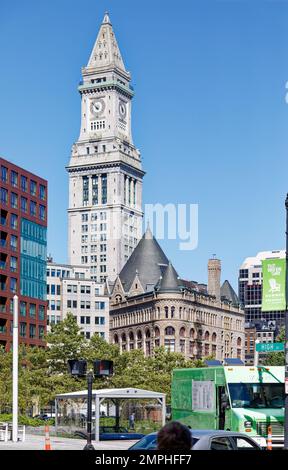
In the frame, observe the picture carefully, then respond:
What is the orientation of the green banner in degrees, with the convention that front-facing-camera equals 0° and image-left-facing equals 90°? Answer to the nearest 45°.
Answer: approximately 0°

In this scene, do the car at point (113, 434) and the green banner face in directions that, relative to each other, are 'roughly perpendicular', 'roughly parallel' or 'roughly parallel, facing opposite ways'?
roughly perpendicular
